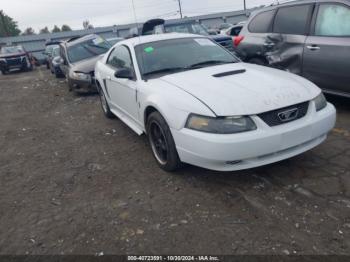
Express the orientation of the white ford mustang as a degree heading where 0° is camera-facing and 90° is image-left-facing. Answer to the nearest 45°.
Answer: approximately 315°

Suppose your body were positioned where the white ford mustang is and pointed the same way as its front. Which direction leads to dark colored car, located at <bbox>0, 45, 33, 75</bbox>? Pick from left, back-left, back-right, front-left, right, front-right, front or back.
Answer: back

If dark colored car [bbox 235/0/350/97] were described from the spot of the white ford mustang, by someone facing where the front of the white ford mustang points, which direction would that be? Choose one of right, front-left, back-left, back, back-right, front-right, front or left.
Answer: left

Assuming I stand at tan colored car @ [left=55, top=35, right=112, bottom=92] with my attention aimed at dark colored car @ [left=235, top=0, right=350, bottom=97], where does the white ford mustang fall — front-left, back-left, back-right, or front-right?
front-right

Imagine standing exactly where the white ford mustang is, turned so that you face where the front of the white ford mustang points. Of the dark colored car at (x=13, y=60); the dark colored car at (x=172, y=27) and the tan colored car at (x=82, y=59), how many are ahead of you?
0

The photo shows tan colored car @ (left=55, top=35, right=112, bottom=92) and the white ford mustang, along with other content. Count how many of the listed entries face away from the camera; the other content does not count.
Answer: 0

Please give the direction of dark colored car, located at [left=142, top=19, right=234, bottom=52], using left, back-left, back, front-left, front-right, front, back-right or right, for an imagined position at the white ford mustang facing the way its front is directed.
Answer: back-left

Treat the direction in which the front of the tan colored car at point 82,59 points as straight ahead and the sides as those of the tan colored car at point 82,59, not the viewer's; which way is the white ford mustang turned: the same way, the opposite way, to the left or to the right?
the same way

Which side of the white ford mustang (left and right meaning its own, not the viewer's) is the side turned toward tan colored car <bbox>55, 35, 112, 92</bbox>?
back

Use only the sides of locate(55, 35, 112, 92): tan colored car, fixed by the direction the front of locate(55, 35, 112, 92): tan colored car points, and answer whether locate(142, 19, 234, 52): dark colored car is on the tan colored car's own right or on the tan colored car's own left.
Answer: on the tan colored car's own left

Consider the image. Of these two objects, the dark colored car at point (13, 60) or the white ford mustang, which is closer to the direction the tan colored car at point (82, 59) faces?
the white ford mustang
